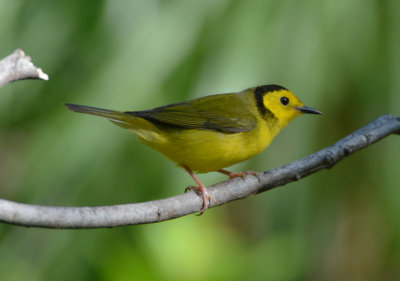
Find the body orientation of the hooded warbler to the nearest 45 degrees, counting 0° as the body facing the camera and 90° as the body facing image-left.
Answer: approximately 270°
